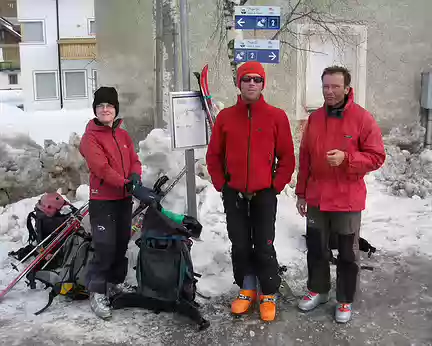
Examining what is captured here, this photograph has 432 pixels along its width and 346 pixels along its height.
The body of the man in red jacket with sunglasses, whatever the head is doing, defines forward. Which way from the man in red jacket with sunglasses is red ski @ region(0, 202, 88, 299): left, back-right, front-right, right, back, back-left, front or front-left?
right

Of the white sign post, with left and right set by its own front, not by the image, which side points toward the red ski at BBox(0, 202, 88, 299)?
right

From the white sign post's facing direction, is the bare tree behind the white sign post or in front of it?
behind

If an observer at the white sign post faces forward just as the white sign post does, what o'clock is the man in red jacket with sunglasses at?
The man in red jacket with sunglasses is roughly at 11 o'clock from the white sign post.

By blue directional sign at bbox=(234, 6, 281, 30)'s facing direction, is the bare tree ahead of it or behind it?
behind

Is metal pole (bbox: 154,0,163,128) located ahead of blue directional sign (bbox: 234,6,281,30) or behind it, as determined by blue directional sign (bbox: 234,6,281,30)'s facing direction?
behind

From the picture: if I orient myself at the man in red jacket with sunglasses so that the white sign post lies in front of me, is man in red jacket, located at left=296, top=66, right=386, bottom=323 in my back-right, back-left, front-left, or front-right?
back-right

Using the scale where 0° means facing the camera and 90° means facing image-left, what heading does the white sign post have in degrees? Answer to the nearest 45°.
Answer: approximately 0°

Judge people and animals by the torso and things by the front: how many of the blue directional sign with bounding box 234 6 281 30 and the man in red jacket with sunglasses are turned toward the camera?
2
